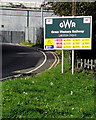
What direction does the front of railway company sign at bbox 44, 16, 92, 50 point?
toward the camera

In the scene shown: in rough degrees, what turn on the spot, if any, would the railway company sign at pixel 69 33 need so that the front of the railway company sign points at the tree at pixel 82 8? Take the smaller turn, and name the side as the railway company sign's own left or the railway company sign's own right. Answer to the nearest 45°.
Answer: approximately 180°

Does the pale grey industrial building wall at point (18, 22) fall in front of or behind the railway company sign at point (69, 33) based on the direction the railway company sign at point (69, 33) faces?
behind
